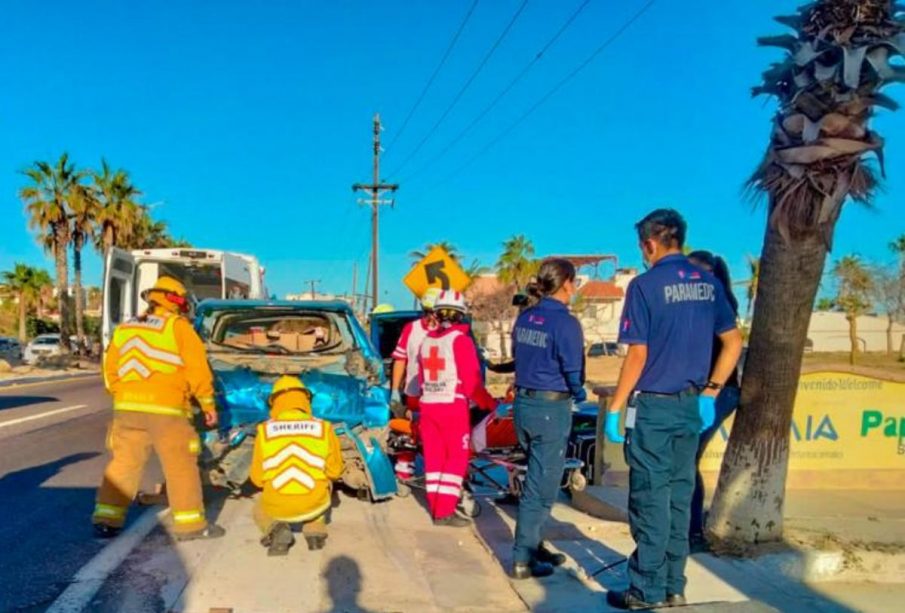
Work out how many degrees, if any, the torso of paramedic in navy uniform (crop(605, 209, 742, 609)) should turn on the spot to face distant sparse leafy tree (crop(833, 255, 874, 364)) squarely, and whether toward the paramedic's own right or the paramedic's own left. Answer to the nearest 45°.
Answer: approximately 45° to the paramedic's own right

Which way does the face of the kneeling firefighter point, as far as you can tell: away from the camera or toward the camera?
away from the camera

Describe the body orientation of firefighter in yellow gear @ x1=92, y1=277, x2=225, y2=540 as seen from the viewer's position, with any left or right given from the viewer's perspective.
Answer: facing away from the viewer and to the right of the viewer

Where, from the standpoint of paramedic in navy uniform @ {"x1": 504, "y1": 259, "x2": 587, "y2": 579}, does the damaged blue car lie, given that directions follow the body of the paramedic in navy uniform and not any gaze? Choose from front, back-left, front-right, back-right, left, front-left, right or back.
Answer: left

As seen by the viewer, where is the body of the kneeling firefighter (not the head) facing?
away from the camera

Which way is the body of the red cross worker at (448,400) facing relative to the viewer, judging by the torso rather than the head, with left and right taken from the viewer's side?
facing away from the viewer and to the right of the viewer

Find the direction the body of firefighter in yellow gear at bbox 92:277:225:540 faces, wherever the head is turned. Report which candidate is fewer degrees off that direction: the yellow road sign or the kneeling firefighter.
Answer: the yellow road sign

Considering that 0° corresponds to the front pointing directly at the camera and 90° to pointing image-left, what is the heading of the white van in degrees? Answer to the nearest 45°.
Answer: approximately 180°

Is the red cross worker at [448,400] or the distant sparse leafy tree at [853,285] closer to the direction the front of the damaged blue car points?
the distant sparse leafy tree

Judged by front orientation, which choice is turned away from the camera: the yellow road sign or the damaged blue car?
the damaged blue car

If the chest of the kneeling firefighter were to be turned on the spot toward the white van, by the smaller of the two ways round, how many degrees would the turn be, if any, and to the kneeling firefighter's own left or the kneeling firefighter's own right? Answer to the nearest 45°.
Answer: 0° — they already face it

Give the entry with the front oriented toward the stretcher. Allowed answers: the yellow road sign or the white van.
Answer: the yellow road sign

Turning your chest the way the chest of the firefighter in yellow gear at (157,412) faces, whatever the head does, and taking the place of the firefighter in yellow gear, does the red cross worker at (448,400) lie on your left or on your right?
on your right

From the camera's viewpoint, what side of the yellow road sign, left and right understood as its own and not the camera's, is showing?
front

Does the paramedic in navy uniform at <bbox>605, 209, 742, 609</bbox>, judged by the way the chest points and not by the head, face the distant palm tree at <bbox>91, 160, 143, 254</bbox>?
yes
